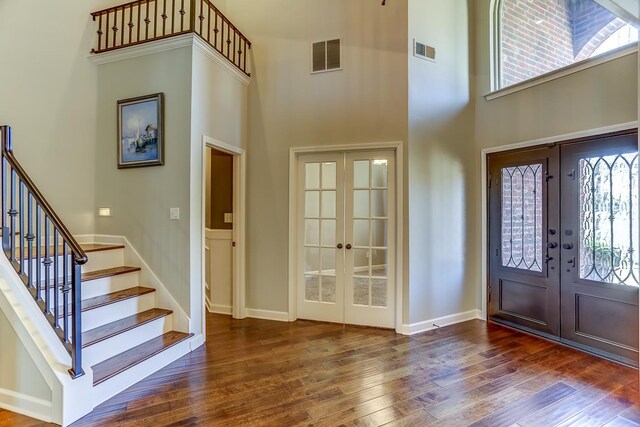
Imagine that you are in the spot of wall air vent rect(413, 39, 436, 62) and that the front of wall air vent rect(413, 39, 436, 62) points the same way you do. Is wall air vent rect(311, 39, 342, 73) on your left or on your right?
on your right

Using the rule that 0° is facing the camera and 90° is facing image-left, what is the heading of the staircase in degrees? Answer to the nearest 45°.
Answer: approximately 315°
